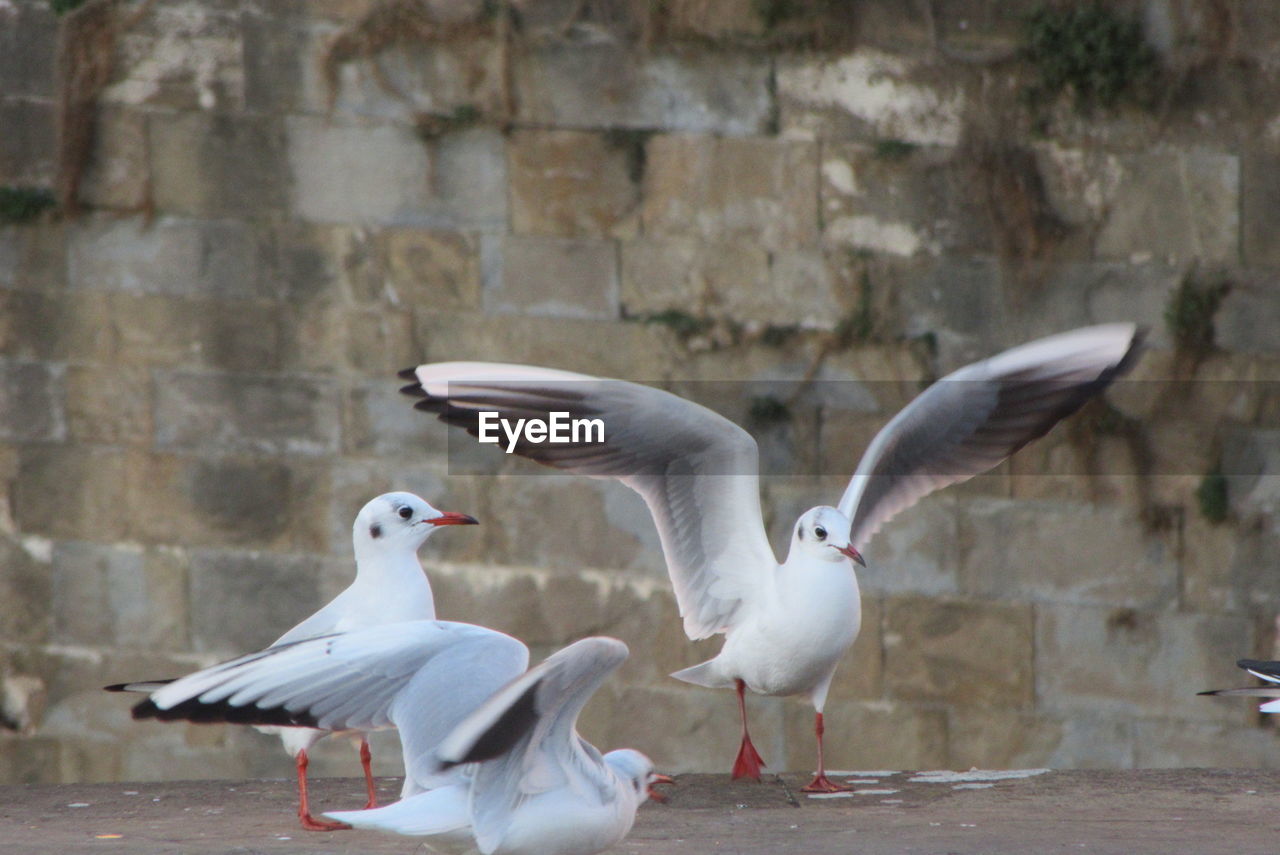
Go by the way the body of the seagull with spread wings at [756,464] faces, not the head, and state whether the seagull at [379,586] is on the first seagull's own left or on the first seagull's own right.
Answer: on the first seagull's own right

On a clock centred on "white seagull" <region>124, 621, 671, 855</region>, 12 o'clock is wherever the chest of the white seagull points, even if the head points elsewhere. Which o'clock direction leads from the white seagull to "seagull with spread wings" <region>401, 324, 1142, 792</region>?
The seagull with spread wings is roughly at 10 o'clock from the white seagull.

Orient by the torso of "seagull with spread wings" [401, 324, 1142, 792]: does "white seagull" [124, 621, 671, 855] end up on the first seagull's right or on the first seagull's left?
on the first seagull's right

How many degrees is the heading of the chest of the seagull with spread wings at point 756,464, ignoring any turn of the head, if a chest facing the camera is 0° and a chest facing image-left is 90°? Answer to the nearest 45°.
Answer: approximately 315°

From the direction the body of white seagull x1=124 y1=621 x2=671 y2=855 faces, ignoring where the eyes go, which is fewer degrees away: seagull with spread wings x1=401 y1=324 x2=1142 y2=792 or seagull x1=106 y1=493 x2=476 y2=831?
the seagull with spread wings

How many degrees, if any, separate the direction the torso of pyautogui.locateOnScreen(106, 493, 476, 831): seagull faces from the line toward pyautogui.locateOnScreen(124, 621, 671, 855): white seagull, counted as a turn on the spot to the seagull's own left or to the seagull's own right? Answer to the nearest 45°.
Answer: approximately 90° to the seagull's own right

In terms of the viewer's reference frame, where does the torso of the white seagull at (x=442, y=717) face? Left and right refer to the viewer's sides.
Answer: facing to the right of the viewer

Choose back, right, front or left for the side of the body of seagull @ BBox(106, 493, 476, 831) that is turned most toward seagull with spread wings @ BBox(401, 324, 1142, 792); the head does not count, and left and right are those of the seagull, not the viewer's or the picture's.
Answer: front

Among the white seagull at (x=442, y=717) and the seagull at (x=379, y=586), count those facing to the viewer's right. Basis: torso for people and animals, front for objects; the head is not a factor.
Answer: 2

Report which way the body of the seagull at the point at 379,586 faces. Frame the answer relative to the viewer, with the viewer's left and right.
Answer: facing to the right of the viewer
